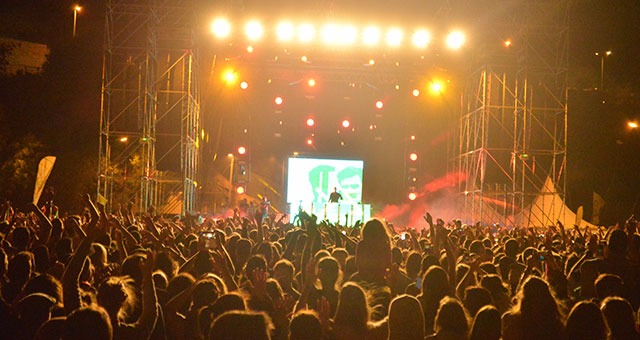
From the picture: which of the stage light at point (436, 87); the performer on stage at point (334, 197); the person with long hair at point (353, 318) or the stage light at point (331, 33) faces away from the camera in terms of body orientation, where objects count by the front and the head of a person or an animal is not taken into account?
the person with long hair

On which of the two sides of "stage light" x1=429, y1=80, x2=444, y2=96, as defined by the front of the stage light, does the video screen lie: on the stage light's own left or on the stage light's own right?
on the stage light's own right

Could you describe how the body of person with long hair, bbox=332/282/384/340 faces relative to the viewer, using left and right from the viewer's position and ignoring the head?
facing away from the viewer

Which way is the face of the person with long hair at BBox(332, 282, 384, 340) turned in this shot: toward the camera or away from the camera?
away from the camera

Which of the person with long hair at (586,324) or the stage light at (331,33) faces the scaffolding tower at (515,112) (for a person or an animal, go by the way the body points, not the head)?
the person with long hair

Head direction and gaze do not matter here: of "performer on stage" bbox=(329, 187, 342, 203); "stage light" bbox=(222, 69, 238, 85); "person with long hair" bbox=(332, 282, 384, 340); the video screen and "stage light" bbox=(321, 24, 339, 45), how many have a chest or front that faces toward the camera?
4

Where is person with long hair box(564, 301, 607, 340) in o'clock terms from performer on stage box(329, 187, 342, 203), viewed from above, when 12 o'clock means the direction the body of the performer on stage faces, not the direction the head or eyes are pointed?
The person with long hair is roughly at 12 o'clock from the performer on stage.

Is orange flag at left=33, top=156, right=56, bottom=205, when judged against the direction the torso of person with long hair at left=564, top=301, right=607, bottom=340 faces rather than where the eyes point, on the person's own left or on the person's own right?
on the person's own left

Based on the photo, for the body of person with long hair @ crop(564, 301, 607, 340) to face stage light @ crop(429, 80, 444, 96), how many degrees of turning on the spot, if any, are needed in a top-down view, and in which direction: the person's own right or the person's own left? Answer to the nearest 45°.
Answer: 0° — they already face it

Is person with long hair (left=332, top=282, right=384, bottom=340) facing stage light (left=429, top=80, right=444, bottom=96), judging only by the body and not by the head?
yes

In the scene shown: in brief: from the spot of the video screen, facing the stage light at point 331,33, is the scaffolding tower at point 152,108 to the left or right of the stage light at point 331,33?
right

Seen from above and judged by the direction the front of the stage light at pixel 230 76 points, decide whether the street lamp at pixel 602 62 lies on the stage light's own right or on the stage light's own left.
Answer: on the stage light's own left

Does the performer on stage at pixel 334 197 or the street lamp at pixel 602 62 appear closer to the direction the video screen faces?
the performer on stage
